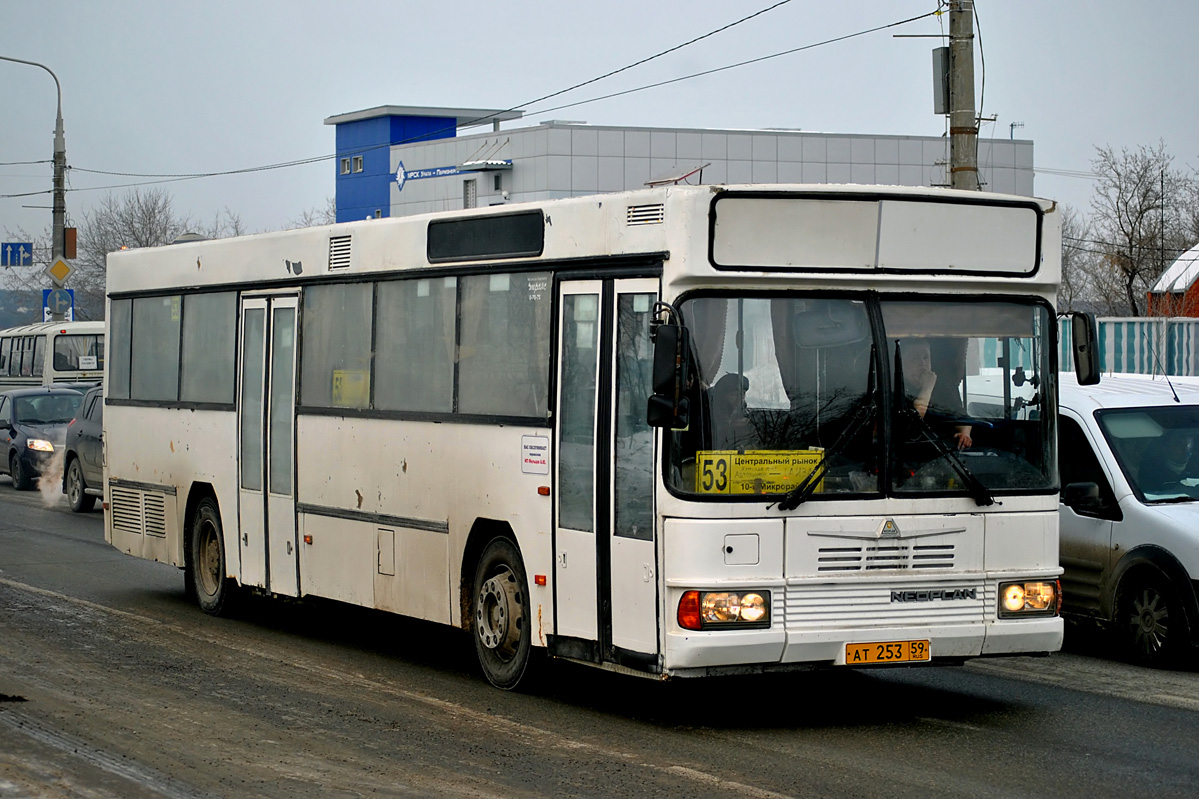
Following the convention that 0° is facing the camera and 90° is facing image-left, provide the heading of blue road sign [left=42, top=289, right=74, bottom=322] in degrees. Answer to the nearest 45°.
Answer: approximately 0°

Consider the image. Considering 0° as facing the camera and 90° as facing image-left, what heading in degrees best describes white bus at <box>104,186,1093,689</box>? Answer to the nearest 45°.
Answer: approximately 315°

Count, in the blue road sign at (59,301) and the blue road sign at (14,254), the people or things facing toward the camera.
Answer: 2

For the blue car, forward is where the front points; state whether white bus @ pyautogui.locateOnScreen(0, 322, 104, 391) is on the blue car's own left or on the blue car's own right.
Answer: on the blue car's own left

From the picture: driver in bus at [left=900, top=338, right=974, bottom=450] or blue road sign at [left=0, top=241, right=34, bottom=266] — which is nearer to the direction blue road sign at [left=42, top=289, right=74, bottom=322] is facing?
the driver in bus

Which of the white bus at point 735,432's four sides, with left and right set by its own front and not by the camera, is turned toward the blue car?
back

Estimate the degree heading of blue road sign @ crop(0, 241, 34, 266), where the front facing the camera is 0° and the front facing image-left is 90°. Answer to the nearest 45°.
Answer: approximately 0°

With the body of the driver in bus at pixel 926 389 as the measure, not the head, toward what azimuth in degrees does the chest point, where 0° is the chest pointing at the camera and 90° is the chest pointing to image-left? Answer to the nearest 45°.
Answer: approximately 315°
